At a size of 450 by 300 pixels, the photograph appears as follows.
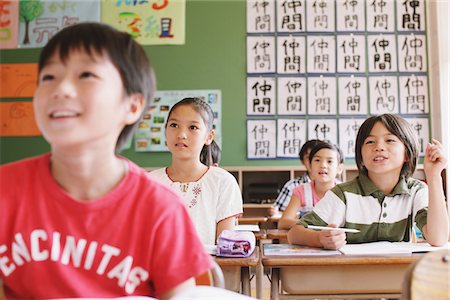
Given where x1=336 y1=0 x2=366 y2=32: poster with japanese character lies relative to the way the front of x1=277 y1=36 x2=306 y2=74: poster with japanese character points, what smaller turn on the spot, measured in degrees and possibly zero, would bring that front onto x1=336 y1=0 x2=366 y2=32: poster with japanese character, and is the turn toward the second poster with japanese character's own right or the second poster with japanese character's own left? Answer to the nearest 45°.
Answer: approximately 90° to the second poster with japanese character's own left

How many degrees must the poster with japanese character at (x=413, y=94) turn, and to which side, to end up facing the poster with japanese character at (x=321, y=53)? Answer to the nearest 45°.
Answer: approximately 90° to its right

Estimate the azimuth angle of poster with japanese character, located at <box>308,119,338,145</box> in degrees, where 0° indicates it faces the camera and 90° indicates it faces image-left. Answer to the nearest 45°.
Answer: approximately 0°

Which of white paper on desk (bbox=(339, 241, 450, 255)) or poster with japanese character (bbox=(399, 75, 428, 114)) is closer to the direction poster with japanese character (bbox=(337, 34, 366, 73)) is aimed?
the white paper on desk

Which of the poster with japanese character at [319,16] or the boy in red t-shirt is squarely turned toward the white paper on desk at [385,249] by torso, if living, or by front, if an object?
the poster with japanese character

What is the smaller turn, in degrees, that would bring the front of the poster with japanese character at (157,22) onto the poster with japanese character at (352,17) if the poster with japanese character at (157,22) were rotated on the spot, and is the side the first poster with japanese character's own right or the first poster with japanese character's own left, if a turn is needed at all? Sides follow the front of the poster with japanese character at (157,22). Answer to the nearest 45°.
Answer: approximately 90° to the first poster with japanese character's own left

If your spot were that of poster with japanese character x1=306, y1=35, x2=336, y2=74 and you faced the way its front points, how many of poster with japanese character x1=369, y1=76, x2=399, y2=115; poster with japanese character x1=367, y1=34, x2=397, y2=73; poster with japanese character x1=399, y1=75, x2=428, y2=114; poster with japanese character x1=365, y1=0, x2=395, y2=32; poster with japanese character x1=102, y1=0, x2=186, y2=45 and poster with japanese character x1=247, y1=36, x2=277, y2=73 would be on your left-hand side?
4

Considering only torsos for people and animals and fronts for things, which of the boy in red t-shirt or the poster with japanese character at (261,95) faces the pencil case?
the poster with japanese character
